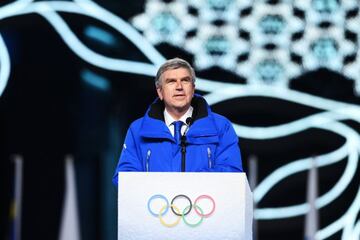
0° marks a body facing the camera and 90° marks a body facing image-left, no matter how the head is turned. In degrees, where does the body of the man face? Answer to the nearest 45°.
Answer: approximately 0°
